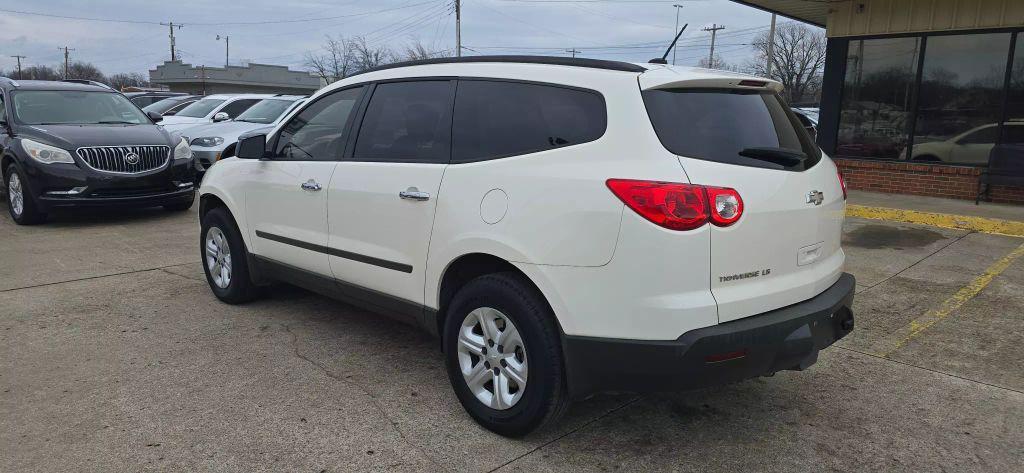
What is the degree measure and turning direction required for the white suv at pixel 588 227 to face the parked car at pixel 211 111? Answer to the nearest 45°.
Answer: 0° — it already faces it

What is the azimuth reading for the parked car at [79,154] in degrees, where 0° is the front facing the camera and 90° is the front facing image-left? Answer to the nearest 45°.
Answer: approximately 315°

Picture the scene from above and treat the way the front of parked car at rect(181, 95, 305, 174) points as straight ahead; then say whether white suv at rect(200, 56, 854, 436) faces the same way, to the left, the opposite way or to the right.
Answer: to the right

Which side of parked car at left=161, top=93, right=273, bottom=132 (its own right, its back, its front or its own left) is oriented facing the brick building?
left

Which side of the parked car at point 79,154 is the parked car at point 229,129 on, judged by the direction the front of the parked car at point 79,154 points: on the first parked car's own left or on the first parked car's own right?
on the first parked car's own left

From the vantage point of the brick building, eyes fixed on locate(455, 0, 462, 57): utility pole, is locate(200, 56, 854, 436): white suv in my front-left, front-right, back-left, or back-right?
back-left

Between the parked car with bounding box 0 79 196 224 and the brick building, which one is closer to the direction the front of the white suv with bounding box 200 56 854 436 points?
the parked car

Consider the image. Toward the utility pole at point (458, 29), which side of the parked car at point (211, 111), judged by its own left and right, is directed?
back

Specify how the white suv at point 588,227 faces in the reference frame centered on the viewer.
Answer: facing away from the viewer and to the left of the viewer
